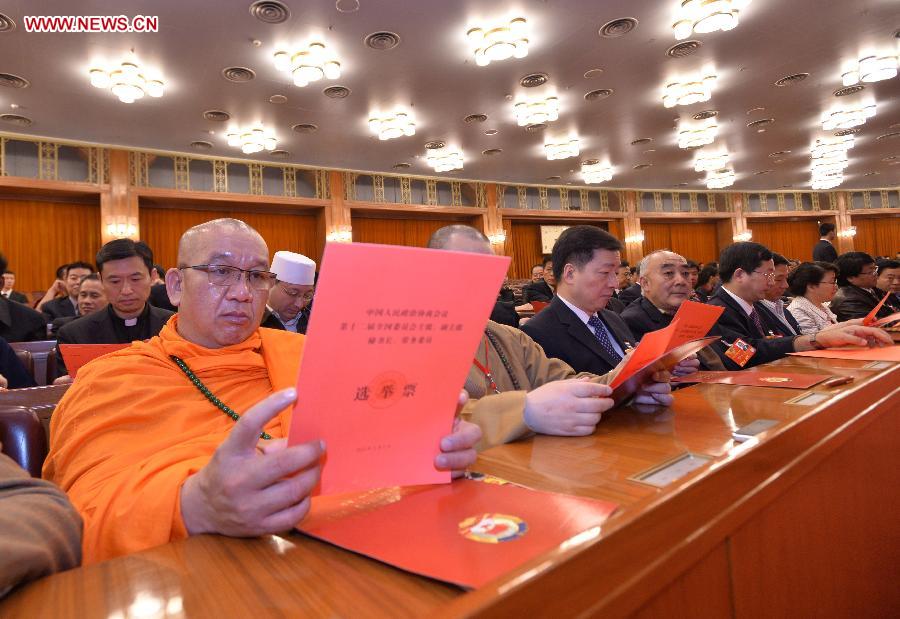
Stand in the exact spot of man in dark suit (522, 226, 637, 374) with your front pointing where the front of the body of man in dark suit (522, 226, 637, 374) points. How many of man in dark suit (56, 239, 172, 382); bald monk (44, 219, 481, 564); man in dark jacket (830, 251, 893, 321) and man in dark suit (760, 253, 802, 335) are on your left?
2

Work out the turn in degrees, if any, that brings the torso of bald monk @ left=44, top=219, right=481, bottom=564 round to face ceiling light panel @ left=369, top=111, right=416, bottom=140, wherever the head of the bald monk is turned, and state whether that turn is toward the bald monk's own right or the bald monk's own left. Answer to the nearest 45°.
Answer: approximately 135° to the bald monk's own left

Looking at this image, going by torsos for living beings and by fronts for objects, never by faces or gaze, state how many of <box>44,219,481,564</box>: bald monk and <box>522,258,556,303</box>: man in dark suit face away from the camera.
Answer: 0

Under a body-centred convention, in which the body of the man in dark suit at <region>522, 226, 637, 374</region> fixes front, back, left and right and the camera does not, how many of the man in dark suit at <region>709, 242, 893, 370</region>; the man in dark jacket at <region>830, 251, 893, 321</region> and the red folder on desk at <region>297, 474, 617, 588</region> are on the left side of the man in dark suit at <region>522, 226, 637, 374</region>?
2

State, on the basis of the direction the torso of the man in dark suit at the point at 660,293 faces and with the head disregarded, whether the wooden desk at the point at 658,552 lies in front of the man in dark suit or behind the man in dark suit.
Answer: in front

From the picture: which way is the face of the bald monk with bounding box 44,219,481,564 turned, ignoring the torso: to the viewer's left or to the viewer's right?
to the viewer's right
